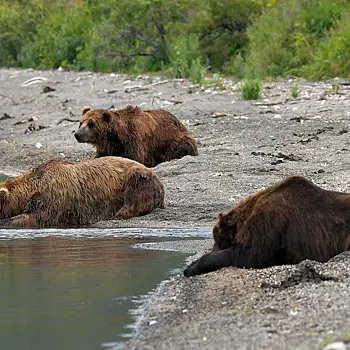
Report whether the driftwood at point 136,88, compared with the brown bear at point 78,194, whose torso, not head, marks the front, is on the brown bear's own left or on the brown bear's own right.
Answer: on the brown bear's own right

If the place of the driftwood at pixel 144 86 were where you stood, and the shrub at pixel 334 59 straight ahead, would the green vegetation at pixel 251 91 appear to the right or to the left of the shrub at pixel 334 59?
right

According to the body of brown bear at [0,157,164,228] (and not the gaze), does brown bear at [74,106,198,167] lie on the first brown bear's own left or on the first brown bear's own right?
on the first brown bear's own right

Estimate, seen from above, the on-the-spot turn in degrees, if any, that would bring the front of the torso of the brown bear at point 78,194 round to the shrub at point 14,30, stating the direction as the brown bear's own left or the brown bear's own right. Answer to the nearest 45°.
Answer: approximately 90° to the brown bear's own right

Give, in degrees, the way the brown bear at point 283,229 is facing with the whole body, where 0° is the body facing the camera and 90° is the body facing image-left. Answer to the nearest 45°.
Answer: approximately 90°

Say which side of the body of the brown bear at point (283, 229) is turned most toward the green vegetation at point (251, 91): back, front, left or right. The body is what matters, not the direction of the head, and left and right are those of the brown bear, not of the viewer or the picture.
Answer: right

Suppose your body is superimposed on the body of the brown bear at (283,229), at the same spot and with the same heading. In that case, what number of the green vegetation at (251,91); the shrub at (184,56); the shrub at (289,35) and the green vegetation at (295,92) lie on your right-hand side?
4

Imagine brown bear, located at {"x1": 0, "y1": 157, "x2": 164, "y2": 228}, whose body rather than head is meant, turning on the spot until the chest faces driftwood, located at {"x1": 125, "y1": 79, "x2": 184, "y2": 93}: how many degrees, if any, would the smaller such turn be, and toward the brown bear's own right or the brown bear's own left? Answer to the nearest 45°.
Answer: approximately 90° to the brown bear's own right

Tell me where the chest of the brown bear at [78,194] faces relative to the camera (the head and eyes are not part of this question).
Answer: to the viewer's left

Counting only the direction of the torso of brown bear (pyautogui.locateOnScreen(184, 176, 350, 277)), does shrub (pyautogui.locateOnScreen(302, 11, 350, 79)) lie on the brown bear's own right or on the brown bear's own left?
on the brown bear's own right

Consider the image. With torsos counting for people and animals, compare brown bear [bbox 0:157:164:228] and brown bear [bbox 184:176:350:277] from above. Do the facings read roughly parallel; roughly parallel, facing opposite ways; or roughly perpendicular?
roughly parallel

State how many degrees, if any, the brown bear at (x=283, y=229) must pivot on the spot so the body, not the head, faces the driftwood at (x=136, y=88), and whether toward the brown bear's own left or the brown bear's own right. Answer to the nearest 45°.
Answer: approximately 90° to the brown bear's own right

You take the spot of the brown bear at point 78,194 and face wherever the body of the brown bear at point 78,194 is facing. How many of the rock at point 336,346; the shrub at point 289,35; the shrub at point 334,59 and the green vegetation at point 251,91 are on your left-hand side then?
1
